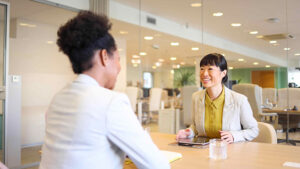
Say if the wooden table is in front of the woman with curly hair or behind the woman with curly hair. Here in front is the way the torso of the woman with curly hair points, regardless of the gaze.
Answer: in front

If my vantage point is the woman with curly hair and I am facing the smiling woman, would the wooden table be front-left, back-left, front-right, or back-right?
front-right

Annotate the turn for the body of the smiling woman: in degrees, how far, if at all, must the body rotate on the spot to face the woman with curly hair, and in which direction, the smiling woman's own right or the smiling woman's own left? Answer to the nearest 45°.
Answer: approximately 45° to the smiling woman's own left

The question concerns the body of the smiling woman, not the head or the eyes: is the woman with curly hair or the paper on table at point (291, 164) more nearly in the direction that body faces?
the woman with curly hair

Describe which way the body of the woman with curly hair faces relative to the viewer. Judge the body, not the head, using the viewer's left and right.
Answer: facing away from the viewer and to the right of the viewer

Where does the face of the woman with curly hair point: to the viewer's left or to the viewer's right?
to the viewer's right

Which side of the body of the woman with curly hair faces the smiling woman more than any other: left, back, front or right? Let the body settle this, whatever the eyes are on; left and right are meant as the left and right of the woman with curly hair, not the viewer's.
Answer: front

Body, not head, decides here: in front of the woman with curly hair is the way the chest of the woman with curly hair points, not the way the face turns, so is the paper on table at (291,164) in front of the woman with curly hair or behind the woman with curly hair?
in front

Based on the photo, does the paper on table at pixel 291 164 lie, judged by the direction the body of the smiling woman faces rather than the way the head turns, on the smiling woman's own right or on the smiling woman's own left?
on the smiling woman's own left

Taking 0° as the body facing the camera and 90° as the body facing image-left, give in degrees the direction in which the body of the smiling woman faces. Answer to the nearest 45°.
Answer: approximately 45°

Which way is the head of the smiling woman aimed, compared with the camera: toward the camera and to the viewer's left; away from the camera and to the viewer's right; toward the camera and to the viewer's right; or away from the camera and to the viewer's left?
toward the camera and to the viewer's left

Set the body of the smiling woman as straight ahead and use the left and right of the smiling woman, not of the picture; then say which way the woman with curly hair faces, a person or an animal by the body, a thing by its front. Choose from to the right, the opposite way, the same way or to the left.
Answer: the opposite way
